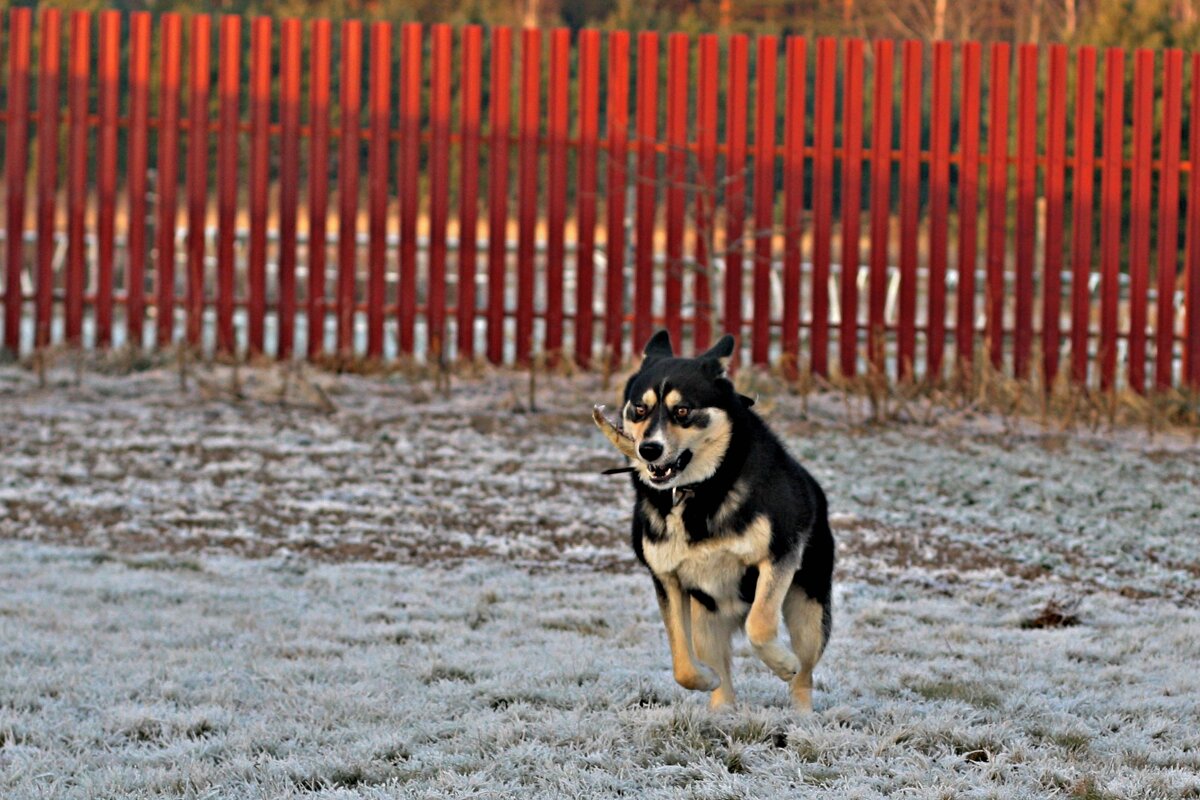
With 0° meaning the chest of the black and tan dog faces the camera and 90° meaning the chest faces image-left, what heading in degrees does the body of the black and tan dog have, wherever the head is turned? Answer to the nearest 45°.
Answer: approximately 45°

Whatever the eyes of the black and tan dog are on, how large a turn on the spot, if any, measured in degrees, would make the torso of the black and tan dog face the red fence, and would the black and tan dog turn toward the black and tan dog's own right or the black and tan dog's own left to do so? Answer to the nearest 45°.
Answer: approximately 135° to the black and tan dog's own right
